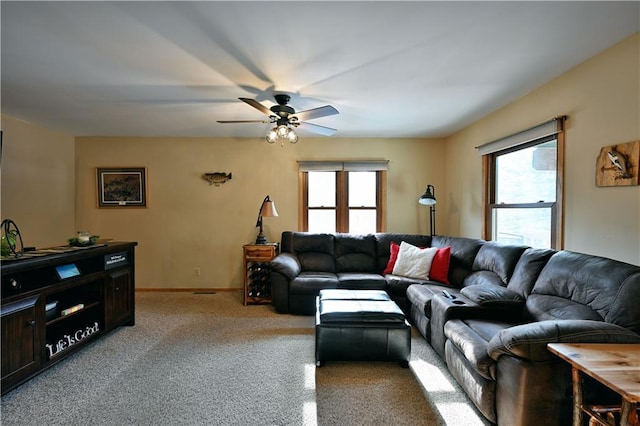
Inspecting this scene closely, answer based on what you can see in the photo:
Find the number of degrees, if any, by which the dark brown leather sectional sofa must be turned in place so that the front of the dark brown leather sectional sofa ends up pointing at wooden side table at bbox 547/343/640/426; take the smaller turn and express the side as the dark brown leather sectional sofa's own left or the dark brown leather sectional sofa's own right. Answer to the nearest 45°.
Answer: approximately 45° to the dark brown leather sectional sofa's own left

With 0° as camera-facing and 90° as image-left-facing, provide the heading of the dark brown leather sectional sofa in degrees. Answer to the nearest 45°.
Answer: approximately 45°

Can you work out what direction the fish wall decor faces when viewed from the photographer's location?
facing to the left of the viewer

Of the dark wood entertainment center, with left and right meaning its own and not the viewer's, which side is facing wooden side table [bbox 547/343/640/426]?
front

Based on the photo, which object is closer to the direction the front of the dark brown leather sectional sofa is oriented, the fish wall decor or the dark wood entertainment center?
the dark wood entertainment center

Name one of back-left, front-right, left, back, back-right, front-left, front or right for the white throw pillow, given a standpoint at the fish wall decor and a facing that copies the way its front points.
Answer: back-left

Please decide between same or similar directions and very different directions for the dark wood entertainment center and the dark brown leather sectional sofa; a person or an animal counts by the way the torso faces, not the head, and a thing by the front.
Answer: very different directions

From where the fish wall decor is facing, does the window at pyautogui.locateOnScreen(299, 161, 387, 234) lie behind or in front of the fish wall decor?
behind

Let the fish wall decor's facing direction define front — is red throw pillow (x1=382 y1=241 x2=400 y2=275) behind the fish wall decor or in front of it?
behind

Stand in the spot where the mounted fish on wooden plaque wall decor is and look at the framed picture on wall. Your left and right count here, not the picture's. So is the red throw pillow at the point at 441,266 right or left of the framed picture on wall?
right

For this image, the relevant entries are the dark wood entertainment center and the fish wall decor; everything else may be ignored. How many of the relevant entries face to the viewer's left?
1

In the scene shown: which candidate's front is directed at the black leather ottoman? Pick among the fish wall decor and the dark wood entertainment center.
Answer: the dark wood entertainment center

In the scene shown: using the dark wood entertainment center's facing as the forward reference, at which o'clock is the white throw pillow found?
The white throw pillow is roughly at 11 o'clock from the dark wood entertainment center.

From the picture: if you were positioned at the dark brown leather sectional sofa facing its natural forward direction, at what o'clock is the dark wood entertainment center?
The dark wood entertainment center is roughly at 1 o'clock from the dark brown leather sectional sofa.

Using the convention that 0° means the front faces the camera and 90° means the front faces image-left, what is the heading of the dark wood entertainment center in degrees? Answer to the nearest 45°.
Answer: approximately 315°

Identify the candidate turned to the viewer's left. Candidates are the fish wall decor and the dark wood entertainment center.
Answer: the fish wall decor

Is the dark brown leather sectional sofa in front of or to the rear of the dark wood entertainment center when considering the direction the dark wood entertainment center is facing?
in front

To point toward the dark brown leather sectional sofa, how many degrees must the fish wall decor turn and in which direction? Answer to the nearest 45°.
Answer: approximately 135° to its left
